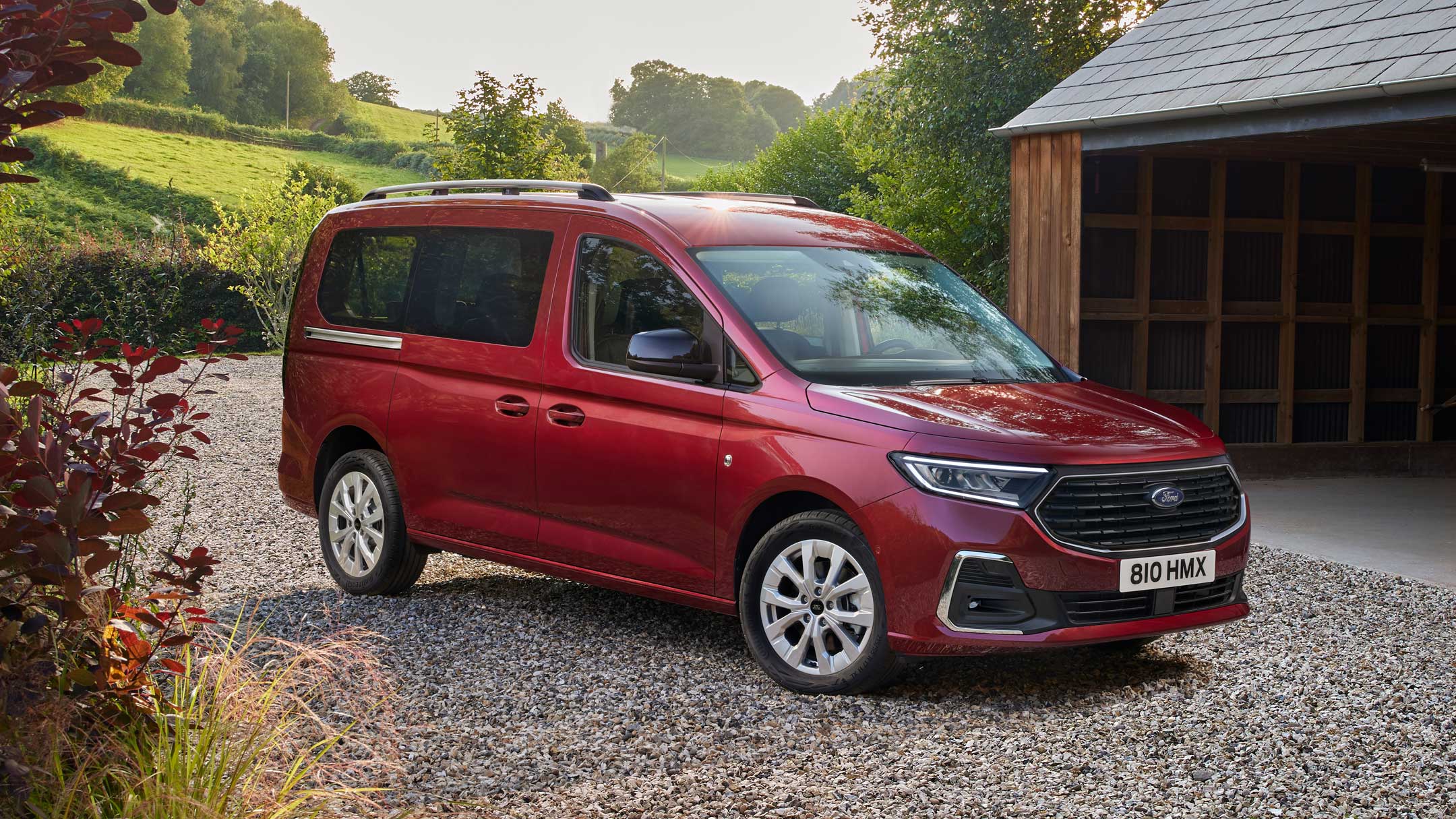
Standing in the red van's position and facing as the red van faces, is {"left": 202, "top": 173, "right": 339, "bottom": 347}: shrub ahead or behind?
behind

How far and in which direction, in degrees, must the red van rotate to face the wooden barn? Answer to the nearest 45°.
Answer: approximately 90° to its left

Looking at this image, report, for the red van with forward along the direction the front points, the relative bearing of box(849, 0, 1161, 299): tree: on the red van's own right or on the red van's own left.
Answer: on the red van's own left

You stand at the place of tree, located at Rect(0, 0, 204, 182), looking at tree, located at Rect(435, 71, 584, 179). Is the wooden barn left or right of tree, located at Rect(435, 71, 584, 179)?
right

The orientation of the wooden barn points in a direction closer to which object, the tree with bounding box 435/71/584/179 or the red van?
the red van

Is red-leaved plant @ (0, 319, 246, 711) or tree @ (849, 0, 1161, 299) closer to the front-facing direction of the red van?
the red-leaved plant

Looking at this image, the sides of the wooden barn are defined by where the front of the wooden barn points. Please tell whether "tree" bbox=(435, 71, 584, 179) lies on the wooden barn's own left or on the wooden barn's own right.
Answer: on the wooden barn's own right

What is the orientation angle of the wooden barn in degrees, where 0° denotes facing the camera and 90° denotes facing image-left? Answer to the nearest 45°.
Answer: approximately 45°

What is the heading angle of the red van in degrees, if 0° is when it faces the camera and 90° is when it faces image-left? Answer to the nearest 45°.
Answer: approximately 315°

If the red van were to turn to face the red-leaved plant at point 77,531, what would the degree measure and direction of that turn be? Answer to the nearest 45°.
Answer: approximately 90° to its right

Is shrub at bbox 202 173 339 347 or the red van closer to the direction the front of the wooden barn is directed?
the red van

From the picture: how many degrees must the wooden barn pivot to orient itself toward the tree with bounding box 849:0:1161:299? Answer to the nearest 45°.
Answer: approximately 135° to its right

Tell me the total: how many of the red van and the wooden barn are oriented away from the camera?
0

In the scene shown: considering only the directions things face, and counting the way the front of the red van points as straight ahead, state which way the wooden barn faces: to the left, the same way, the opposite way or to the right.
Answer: to the right
